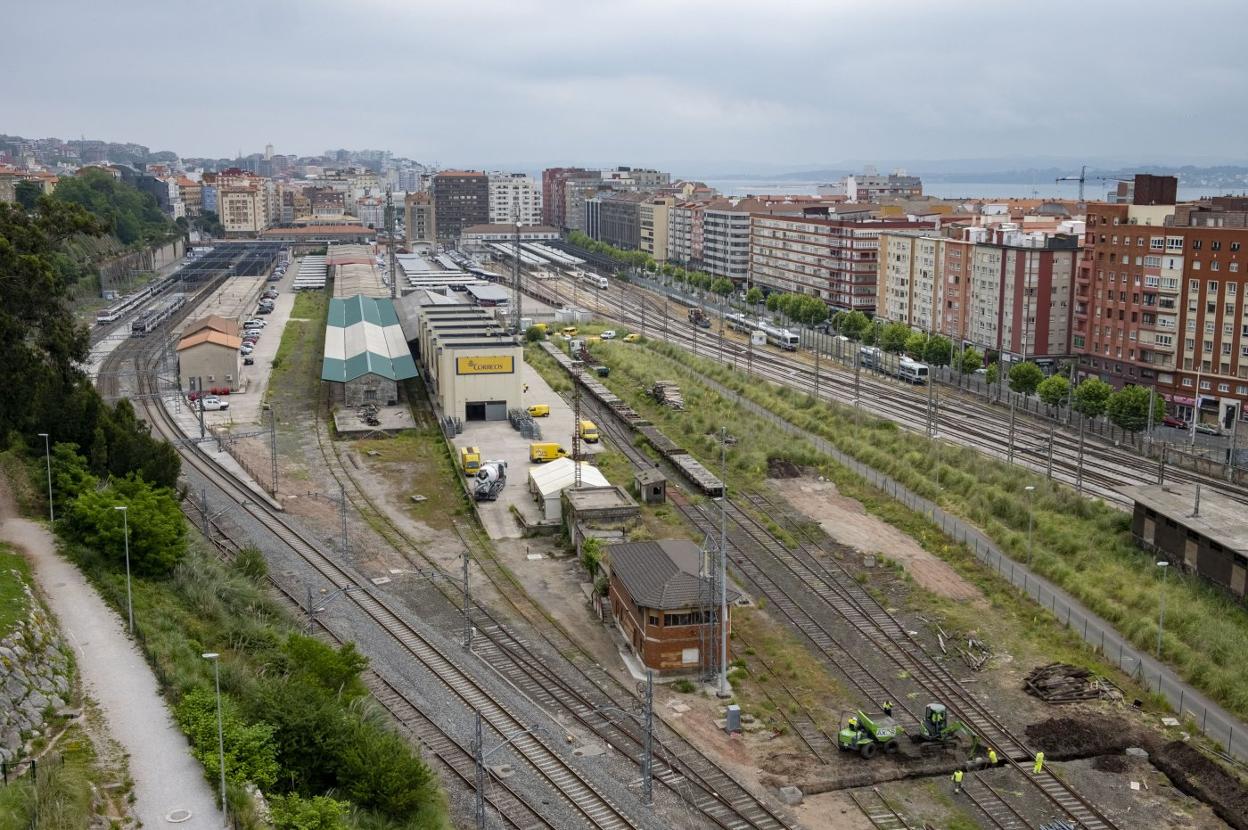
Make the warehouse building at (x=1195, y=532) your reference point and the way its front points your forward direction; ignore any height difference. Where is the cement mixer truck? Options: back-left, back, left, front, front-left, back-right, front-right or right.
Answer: front-right

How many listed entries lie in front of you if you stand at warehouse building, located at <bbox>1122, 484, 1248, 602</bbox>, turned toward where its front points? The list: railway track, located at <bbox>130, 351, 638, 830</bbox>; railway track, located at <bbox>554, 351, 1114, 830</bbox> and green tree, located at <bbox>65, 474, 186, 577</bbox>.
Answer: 3

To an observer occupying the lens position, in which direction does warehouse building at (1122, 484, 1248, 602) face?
facing the viewer and to the left of the viewer

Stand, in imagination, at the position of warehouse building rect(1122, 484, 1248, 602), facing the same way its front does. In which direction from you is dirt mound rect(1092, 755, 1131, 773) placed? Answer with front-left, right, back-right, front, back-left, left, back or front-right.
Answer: front-left

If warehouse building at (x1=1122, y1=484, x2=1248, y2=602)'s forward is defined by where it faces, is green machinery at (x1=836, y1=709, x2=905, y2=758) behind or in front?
in front

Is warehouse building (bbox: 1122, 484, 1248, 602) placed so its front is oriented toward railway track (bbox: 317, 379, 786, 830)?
yes

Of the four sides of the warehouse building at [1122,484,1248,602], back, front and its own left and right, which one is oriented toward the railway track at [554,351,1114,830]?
front

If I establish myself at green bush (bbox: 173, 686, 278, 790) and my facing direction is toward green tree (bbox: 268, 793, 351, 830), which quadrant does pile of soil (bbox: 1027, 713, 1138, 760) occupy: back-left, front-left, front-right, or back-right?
front-left

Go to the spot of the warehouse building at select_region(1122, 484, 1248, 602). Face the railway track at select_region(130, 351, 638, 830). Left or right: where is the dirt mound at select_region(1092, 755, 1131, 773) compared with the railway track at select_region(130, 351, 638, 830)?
left

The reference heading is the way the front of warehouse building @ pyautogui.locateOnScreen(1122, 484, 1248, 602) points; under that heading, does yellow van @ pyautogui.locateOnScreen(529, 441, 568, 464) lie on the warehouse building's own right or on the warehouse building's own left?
on the warehouse building's own right

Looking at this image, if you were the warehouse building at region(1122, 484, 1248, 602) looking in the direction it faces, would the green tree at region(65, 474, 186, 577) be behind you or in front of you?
in front

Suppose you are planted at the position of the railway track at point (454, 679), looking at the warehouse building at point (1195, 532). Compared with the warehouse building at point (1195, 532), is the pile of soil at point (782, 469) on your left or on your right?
left

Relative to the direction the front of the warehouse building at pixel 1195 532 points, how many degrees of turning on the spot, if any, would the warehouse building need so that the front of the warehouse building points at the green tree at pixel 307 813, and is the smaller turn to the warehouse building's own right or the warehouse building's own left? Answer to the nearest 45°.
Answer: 0° — it already faces it
